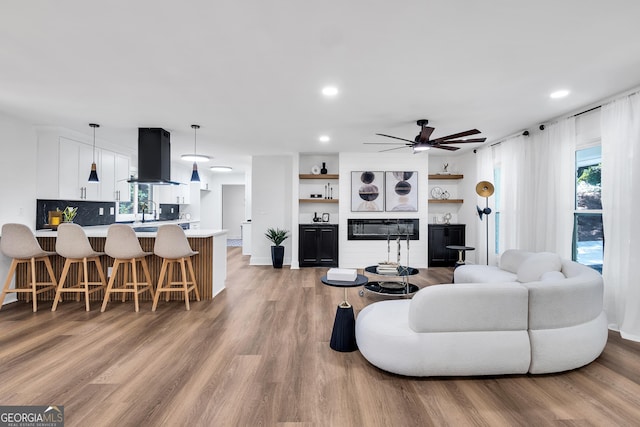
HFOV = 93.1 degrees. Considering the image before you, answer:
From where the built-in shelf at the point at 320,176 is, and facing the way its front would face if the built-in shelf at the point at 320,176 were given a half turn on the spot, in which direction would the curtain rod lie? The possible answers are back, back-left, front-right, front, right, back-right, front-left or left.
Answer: back-right

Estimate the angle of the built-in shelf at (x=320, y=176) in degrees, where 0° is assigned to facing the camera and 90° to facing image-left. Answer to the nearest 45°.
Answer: approximately 0°

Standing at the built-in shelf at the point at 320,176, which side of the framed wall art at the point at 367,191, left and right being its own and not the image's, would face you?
right

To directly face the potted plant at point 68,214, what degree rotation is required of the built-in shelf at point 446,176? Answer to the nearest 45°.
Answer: approximately 45° to its right

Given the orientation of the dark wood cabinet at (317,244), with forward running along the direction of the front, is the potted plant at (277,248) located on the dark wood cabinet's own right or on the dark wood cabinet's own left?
on the dark wood cabinet's own right

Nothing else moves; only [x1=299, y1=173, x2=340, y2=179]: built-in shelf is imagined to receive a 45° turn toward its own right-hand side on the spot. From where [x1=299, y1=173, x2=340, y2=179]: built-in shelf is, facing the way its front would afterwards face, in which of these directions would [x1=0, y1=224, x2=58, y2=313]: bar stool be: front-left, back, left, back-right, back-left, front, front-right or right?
front

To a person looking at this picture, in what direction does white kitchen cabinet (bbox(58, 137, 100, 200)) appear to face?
facing the viewer and to the right of the viewer

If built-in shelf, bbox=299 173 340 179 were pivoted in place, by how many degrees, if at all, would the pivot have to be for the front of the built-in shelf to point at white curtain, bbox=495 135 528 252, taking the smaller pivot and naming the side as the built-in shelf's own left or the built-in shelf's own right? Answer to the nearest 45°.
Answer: approximately 45° to the built-in shelf's own left

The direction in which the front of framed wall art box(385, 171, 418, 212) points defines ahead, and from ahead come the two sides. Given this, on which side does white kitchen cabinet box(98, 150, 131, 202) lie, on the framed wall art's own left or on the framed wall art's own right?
on the framed wall art's own right
